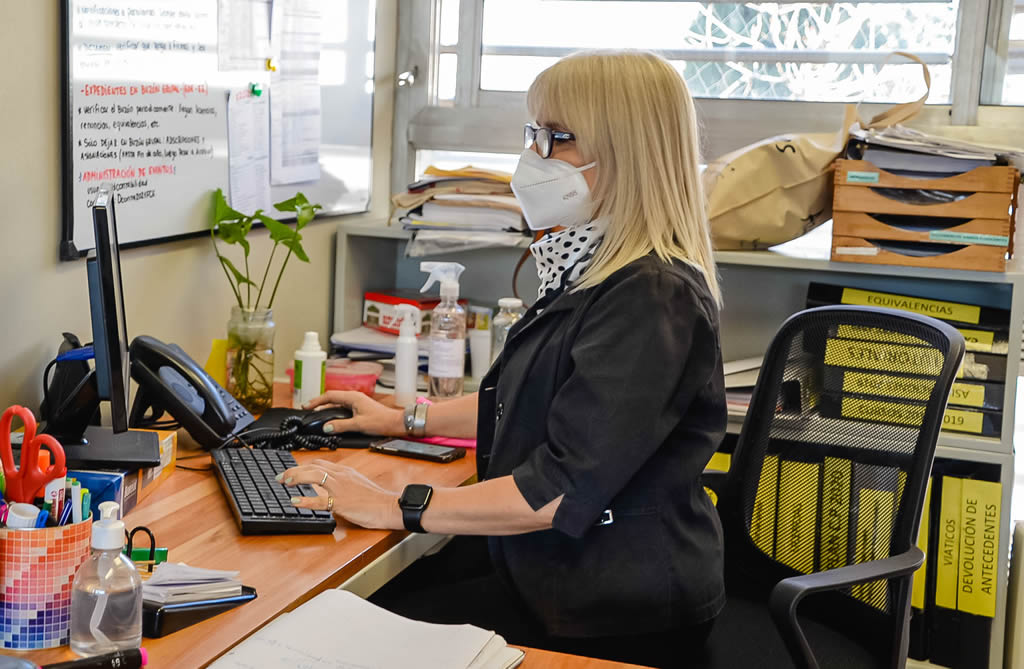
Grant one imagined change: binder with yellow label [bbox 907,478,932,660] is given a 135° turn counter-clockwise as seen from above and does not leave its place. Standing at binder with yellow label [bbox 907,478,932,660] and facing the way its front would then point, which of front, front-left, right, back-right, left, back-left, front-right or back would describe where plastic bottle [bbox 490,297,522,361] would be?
back-left

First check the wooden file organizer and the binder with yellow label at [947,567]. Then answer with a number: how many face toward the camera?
2

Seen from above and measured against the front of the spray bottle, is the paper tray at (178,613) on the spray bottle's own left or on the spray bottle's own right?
on the spray bottle's own left

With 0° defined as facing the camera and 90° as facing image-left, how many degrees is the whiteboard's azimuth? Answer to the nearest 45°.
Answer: approximately 315°

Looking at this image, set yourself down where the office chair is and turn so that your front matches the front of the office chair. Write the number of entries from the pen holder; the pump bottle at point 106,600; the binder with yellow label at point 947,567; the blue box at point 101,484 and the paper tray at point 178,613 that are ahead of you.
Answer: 4

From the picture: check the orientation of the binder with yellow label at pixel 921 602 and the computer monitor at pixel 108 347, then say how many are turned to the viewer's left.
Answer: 0

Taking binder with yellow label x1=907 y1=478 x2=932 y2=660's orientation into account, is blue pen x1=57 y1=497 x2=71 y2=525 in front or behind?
in front

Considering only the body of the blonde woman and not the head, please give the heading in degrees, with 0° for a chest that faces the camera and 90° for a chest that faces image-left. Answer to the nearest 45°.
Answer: approximately 90°

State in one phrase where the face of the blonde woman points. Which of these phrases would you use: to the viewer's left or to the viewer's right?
to the viewer's left
